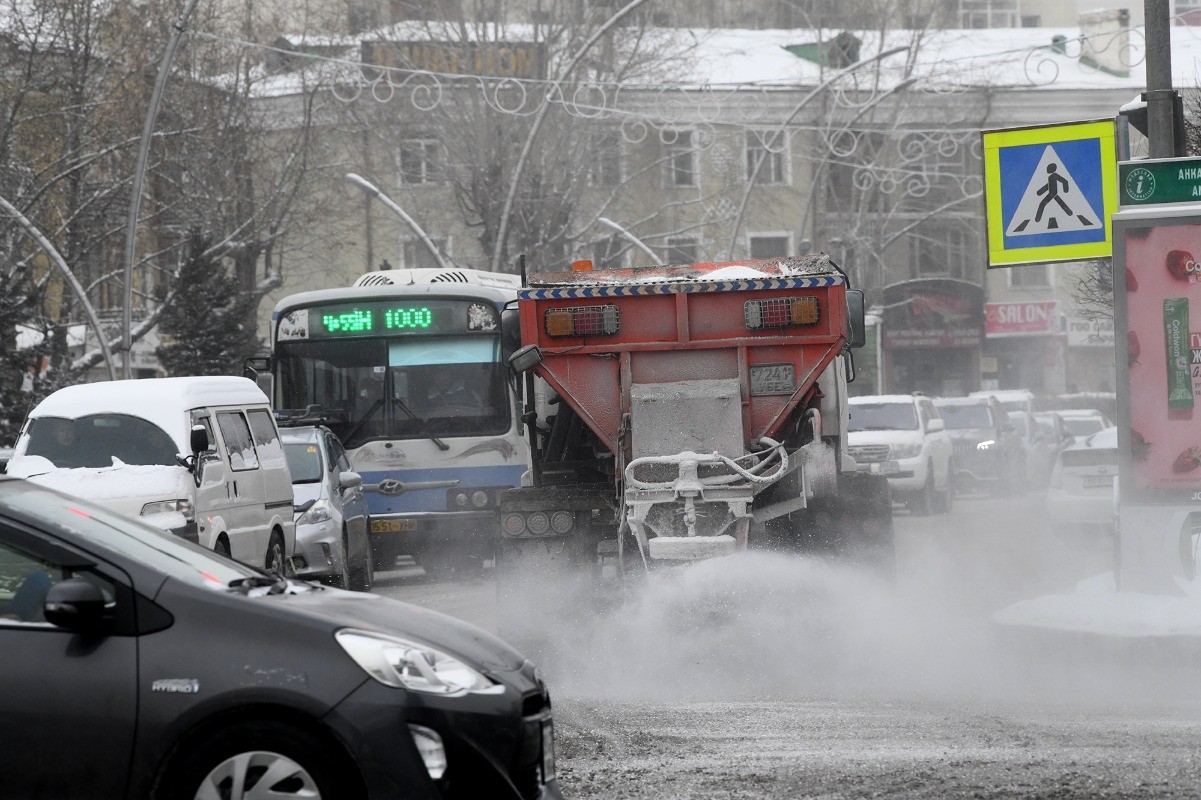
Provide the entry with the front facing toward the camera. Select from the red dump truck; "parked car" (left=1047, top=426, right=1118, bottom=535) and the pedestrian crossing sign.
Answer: the pedestrian crossing sign

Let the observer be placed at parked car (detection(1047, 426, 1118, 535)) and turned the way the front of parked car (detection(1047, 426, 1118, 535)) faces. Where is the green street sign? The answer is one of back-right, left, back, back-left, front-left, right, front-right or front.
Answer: back

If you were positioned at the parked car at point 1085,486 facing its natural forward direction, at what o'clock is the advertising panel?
The advertising panel is roughly at 6 o'clock from the parked car.

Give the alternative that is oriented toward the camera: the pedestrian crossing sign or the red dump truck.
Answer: the pedestrian crossing sign

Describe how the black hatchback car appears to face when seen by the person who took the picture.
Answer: facing to the right of the viewer

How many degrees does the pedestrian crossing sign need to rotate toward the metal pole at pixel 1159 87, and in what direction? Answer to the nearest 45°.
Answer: approximately 45° to its left

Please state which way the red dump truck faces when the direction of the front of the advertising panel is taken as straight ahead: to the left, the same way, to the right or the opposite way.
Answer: the opposite way

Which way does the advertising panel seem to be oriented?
toward the camera

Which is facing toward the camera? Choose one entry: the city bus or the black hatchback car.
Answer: the city bus

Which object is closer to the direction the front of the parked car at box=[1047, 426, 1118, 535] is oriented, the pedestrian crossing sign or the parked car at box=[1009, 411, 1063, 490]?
the parked car

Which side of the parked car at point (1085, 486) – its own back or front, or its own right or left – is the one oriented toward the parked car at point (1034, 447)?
front

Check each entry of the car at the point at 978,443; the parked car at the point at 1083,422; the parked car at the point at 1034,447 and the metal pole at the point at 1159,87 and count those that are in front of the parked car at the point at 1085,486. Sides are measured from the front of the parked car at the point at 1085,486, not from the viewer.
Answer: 3

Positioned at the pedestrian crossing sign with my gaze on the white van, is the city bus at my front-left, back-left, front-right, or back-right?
front-right

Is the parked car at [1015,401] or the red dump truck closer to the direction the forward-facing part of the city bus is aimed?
the red dump truck

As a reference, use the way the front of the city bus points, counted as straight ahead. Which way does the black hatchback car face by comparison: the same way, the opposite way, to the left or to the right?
to the left

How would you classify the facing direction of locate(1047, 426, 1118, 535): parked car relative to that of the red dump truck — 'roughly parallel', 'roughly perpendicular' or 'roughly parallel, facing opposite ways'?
roughly parallel

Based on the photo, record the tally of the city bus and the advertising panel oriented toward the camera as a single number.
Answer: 2

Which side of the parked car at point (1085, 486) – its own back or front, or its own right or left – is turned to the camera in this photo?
back

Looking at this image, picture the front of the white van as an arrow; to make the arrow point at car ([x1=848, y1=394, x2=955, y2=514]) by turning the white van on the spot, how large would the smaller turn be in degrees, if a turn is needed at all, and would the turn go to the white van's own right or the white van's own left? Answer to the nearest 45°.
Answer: approximately 180°
